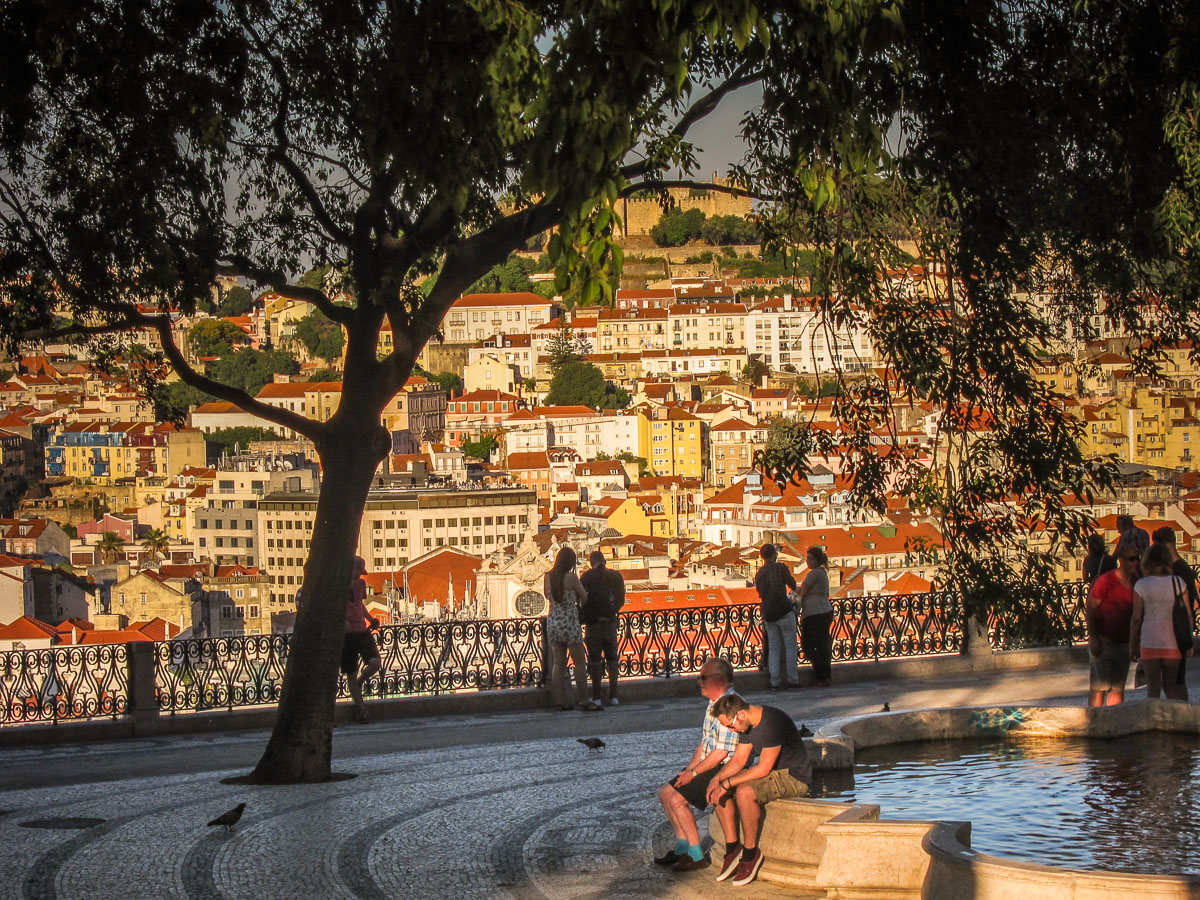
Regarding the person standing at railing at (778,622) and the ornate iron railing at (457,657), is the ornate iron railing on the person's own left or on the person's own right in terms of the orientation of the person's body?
on the person's own left

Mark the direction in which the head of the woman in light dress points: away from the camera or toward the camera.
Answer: away from the camera

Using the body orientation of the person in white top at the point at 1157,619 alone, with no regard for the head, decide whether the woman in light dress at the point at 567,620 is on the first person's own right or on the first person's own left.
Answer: on the first person's own left

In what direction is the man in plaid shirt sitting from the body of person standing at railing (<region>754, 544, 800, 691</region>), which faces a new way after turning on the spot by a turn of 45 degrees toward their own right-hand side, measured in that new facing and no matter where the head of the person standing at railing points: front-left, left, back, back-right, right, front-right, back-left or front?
back-right

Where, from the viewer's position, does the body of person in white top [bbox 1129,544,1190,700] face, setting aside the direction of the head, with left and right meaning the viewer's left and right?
facing away from the viewer

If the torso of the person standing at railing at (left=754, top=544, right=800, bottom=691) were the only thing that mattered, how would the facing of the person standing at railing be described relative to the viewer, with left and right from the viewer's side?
facing away from the viewer

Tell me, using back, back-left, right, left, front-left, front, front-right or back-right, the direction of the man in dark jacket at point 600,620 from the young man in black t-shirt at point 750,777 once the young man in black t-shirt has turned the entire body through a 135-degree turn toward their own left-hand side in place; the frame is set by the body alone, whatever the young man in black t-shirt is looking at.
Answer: left

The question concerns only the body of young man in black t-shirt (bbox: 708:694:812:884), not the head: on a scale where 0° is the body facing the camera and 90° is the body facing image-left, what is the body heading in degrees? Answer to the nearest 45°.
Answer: approximately 45°
